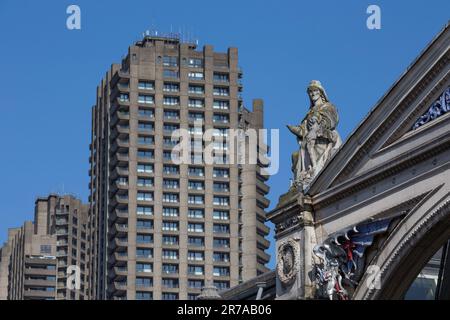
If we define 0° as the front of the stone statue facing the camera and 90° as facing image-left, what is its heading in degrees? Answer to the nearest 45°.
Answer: approximately 45°
